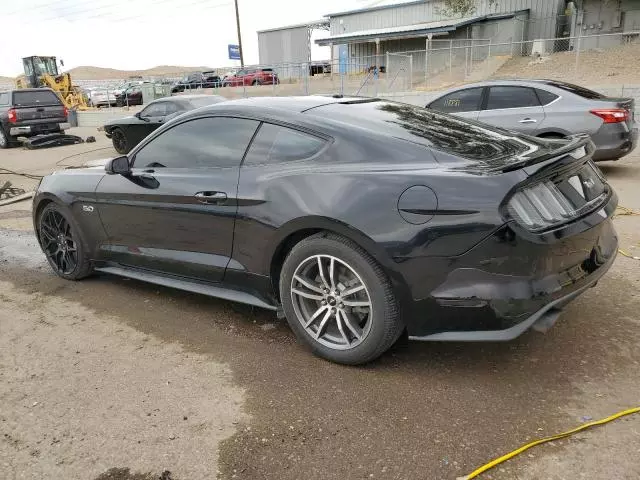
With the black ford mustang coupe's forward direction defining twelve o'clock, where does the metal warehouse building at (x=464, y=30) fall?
The metal warehouse building is roughly at 2 o'clock from the black ford mustang coupe.

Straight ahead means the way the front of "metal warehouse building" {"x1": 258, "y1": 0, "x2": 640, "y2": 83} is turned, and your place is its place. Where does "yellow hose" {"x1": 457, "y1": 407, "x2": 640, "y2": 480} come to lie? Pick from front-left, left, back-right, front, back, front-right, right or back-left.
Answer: front-left

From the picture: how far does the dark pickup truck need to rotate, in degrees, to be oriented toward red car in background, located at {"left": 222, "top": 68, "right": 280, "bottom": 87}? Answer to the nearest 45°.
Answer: approximately 90° to its right

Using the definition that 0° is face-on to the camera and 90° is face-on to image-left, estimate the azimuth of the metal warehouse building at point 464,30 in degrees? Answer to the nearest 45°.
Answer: approximately 45°

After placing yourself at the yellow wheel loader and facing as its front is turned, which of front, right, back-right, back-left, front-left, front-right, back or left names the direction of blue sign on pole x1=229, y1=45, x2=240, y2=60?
left

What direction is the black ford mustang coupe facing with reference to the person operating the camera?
facing away from the viewer and to the left of the viewer

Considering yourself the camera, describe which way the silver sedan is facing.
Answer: facing away from the viewer and to the left of the viewer

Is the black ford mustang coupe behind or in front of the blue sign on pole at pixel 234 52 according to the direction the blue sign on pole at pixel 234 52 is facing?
in front
